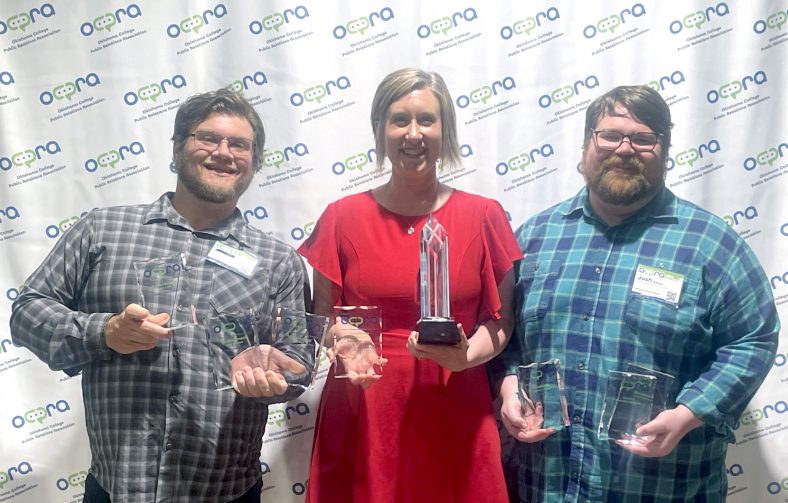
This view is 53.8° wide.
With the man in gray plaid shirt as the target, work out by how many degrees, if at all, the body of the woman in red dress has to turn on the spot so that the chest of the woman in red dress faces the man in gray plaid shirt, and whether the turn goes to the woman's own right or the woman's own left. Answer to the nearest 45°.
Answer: approximately 90° to the woman's own right

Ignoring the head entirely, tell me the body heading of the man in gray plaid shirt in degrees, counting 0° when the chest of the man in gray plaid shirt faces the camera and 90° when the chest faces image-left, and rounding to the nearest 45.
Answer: approximately 0°

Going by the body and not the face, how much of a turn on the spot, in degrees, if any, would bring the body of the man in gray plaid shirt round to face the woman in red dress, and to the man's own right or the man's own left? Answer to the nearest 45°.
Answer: approximately 90° to the man's own left

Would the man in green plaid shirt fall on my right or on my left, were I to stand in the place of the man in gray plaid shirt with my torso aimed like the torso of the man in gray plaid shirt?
on my left

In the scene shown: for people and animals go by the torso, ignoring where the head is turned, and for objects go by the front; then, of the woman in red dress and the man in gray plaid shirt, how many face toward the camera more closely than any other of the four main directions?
2
